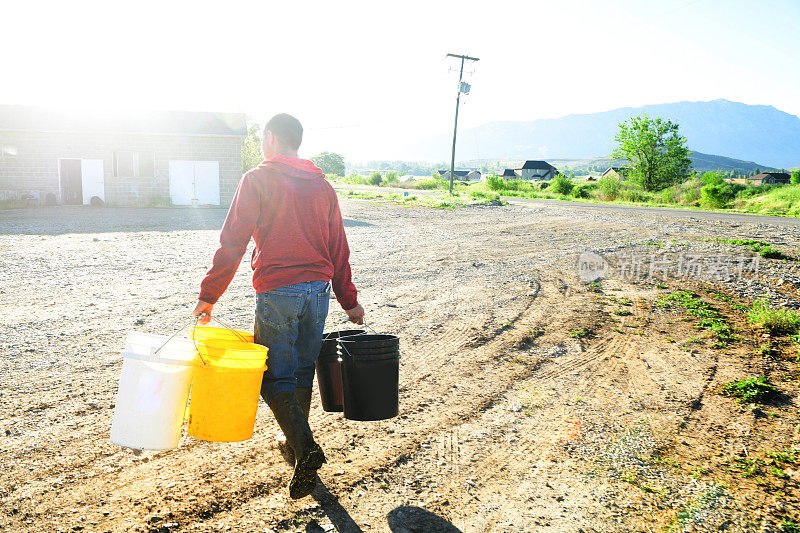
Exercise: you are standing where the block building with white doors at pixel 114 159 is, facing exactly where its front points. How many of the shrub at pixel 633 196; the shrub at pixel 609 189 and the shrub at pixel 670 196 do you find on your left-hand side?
3

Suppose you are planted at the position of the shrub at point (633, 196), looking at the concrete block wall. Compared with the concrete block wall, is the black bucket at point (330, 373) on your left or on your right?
left

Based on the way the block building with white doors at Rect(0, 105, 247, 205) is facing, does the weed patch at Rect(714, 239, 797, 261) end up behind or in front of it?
in front

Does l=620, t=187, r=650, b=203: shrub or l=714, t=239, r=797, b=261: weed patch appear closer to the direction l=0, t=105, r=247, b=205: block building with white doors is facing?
the weed patch

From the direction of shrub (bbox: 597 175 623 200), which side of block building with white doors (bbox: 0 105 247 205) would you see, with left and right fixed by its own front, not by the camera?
left

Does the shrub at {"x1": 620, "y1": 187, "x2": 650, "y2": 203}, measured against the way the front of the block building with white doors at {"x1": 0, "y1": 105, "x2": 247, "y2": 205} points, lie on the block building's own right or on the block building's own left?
on the block building's own left

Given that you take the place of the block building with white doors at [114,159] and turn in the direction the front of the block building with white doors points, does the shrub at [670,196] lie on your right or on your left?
on your left

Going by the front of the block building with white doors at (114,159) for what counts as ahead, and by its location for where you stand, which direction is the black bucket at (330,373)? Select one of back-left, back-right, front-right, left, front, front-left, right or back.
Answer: front

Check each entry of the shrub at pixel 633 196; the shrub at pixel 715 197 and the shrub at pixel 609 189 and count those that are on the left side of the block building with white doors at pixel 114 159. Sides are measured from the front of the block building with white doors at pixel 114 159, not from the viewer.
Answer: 3

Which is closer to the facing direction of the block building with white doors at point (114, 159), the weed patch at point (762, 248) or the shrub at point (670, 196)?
the weed patch

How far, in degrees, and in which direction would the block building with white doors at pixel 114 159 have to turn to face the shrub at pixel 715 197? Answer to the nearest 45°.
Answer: approximately 90° to its left

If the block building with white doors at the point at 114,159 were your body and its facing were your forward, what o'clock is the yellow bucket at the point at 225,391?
The yellow bucket is roughly at 12 o'clock from the block building with white doors.

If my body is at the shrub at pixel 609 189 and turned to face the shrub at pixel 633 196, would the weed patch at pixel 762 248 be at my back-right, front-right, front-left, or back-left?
front-right

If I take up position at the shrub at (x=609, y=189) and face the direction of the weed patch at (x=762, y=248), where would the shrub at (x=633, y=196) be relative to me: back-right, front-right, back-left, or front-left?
front-left

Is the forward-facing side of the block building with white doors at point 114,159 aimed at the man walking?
yes

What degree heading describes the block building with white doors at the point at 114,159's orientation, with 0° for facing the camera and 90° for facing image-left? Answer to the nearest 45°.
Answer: approximately 0°
